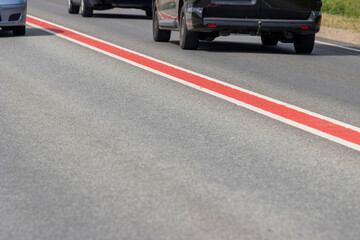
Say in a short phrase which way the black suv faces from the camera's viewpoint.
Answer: facing away from the viewer

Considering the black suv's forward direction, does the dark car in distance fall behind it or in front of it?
in front
